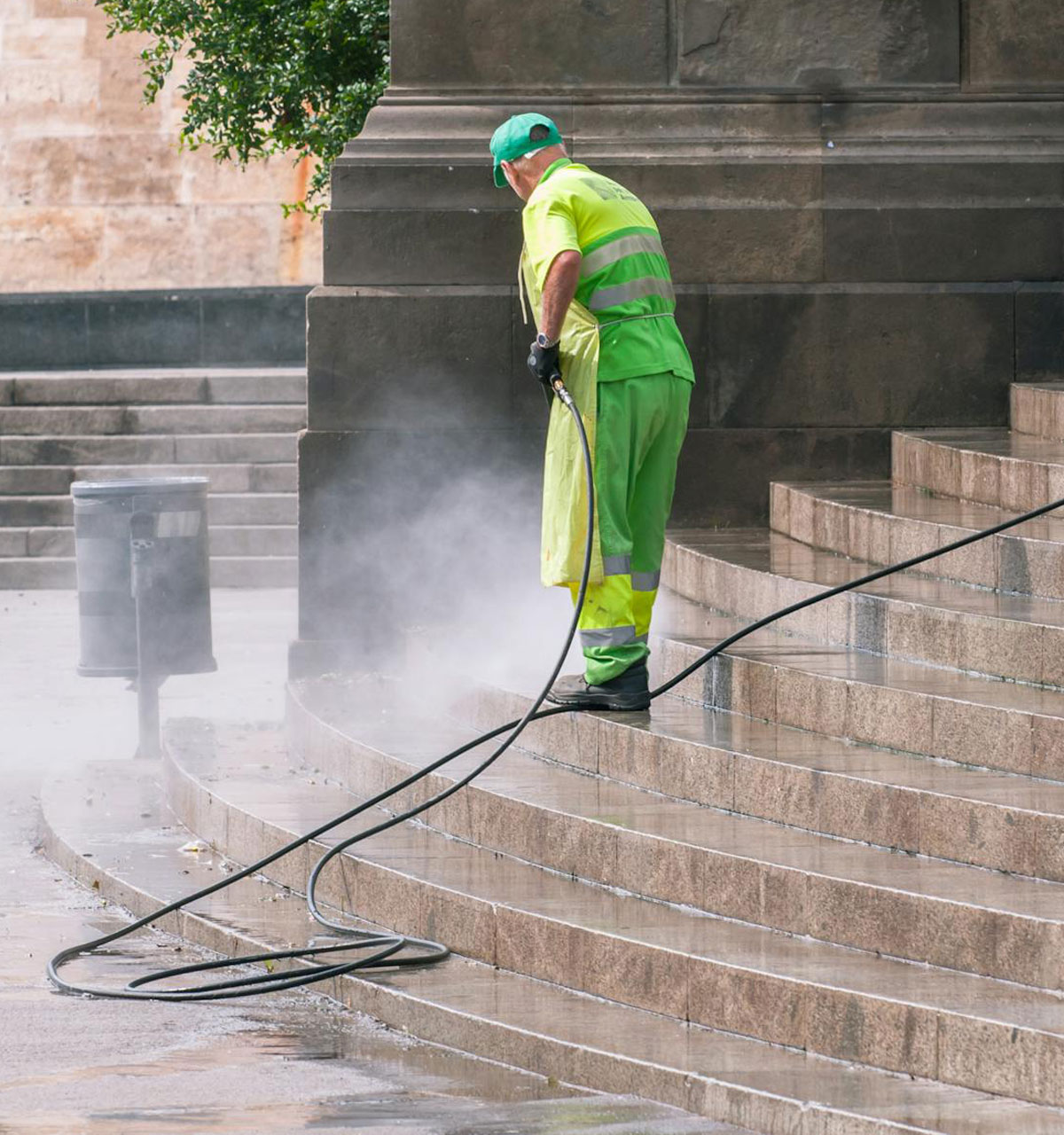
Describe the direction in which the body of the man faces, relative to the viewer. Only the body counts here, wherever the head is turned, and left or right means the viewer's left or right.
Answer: facing away from the viewer and to the left of the viewer

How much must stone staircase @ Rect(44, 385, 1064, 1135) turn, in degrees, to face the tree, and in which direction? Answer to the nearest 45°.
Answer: approximately 135° to its right

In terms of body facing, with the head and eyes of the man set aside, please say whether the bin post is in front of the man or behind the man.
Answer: in front

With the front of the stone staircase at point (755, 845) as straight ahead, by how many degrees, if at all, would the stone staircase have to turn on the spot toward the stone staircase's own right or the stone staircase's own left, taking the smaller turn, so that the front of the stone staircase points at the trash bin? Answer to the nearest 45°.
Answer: approximately 90° to the stone staircase's own right

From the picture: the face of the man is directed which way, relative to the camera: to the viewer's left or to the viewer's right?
to the viewer's left

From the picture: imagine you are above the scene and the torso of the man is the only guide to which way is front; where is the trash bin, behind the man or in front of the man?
in front
